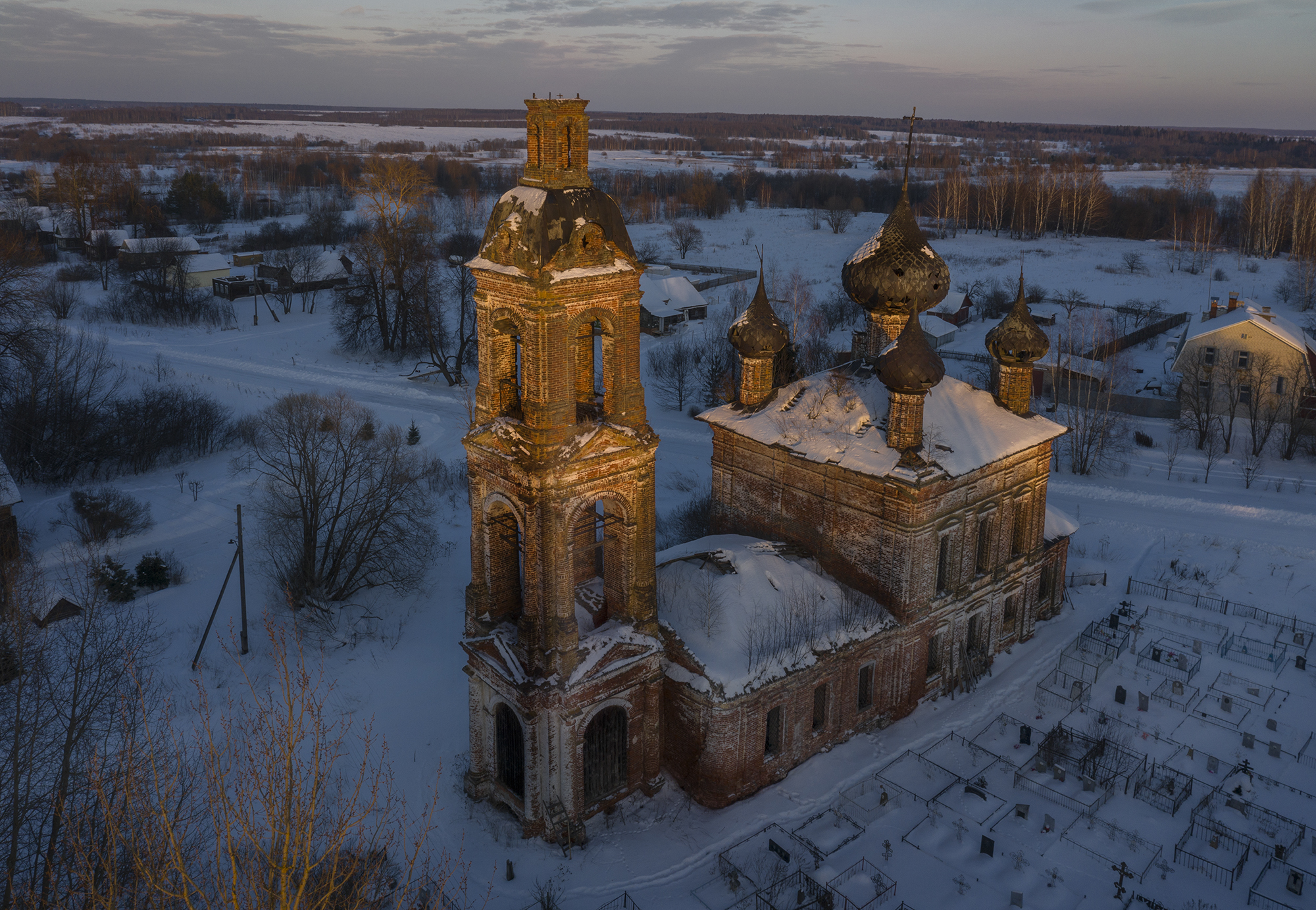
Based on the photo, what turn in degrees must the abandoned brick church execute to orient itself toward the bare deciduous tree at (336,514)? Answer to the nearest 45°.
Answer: approximately 90° to its right

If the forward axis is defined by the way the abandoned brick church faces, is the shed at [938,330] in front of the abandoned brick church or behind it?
behind

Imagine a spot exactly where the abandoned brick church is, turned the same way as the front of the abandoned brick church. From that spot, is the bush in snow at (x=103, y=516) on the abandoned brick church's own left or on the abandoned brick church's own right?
on the abandoned brick church's own right

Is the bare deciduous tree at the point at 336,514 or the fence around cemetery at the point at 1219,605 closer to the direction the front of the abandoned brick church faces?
the bare deciduous tree

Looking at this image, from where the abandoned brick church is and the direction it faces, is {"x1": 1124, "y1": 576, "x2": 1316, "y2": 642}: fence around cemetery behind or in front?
behind

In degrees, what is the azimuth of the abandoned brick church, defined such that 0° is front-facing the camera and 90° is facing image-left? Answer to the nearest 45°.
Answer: approximately 45°
